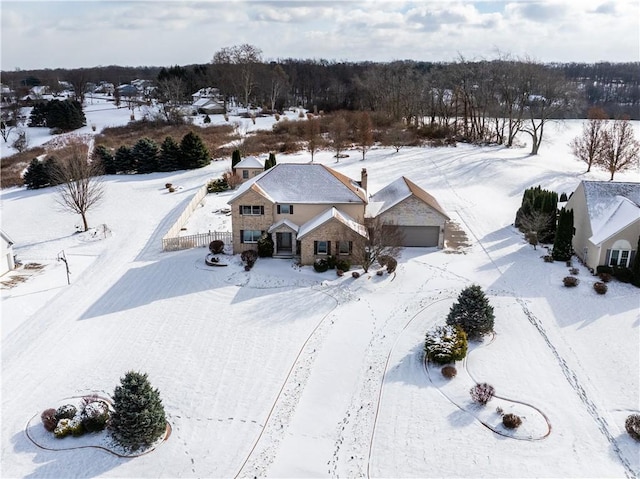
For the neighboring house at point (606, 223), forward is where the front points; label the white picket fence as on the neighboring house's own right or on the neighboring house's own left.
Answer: on the neighboring house's own right

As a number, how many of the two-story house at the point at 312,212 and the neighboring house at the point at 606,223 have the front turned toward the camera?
2

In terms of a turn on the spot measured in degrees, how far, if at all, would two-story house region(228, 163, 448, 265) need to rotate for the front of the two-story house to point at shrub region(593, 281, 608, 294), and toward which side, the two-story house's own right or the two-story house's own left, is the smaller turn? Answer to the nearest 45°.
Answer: approximately 90° to the two-story house's own left

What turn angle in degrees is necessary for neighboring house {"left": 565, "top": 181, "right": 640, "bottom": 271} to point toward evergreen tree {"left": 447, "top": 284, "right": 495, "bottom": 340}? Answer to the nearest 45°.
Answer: approximately 45° to its right

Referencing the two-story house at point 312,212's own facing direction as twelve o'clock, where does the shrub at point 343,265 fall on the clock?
The shrub is roughly at 11 o'clock from the two-story house.

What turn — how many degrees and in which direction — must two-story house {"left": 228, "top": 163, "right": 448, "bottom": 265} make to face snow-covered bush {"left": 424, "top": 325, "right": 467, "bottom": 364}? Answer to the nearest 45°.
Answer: approximately 45° to its left

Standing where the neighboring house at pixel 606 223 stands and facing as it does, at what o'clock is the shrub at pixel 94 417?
The shrub is roughly at 1 o'clock from the neighboring house.

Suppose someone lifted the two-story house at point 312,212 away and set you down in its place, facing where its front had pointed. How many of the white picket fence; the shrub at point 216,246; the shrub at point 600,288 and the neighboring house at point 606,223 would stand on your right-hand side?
2

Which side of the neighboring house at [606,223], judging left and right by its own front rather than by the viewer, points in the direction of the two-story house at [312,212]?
right

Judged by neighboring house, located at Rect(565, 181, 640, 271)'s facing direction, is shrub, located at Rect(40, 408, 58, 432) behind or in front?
in front

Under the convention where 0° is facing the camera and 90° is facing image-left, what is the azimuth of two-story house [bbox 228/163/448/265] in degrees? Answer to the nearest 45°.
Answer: approximately 0°

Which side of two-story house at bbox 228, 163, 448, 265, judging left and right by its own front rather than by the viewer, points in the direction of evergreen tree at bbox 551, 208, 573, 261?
left

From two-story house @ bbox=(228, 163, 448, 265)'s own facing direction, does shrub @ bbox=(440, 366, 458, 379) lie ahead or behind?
ahead
